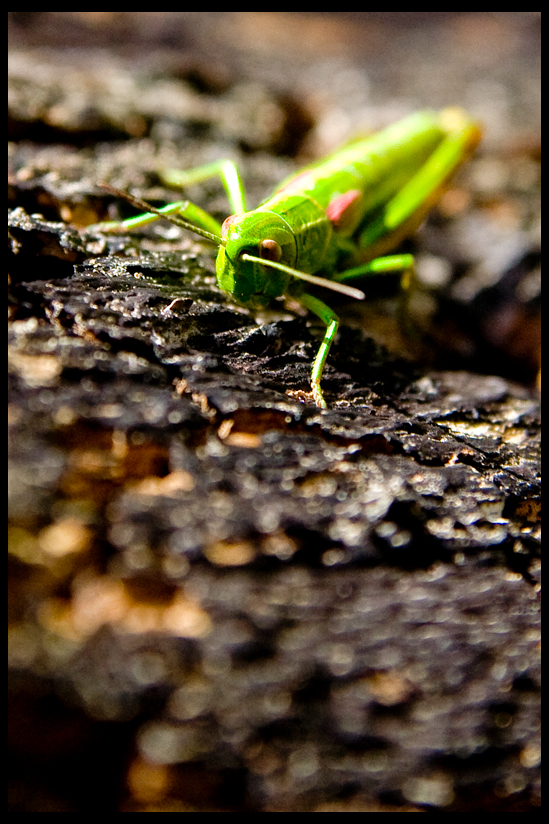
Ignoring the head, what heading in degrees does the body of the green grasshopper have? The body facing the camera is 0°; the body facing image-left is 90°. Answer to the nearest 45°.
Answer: approximately 45°
